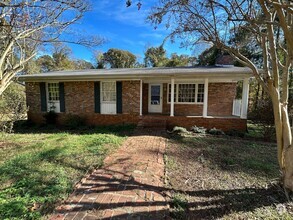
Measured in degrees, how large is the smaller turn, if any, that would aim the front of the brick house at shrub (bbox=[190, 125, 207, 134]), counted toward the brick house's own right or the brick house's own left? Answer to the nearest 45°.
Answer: approximately 45° to the brick house's own left

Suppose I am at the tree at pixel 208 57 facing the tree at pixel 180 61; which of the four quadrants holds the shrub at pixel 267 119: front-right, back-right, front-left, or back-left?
back-left

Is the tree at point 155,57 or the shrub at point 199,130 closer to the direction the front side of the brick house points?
the shrub

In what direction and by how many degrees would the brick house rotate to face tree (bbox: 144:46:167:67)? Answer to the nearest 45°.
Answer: approximately 180°

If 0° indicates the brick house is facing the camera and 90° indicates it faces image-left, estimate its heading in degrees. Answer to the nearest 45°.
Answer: approximately 0°

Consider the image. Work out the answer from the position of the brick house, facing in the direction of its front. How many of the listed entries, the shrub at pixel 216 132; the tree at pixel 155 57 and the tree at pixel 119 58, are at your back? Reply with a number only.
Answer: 2

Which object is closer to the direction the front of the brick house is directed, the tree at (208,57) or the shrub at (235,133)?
the shrub

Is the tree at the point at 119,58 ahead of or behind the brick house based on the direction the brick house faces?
behind

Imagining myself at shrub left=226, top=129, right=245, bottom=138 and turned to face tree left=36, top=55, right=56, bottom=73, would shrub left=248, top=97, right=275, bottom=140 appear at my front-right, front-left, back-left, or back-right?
back-right

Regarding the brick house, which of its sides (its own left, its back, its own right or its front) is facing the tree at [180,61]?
back

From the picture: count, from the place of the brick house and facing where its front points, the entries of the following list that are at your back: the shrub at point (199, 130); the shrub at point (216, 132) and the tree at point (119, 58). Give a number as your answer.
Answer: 1

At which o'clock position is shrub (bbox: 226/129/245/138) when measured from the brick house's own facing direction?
The shrub is roughly at 10 o'clock from the brick house.

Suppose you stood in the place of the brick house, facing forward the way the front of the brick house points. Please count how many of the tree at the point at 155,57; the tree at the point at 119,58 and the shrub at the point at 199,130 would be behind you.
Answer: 2

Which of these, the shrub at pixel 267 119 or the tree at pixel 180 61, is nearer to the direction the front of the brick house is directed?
the shrub

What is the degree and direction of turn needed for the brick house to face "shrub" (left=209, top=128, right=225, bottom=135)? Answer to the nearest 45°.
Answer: approximately 45° to its left

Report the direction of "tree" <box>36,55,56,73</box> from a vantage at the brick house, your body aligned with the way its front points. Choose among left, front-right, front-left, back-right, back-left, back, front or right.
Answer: back-right

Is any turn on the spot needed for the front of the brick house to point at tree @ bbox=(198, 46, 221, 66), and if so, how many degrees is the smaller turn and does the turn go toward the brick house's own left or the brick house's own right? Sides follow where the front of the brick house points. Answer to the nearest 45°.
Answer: approximately 135° to the brick house's own left
